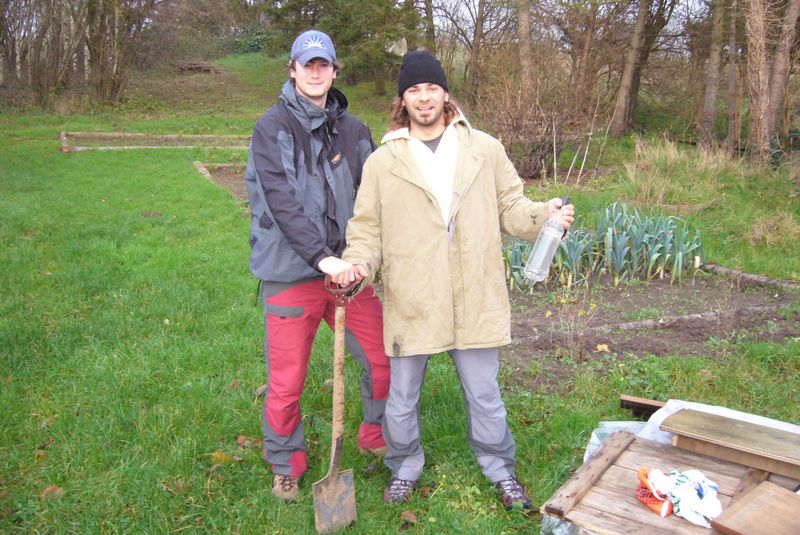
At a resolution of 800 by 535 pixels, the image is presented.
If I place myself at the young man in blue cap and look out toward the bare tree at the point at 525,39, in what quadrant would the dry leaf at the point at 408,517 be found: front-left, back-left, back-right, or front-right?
back-right

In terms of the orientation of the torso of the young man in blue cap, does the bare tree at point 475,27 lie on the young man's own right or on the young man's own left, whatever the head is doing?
on the young man's own left

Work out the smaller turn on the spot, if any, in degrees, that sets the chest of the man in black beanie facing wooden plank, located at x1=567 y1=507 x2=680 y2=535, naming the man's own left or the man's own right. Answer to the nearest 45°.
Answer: approximately 45° to the man's own left

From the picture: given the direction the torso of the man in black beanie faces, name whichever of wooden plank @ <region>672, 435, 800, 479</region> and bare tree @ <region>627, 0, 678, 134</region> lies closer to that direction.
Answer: the wooden plank

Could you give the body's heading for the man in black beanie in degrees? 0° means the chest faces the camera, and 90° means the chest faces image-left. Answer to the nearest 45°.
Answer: approximately 0°

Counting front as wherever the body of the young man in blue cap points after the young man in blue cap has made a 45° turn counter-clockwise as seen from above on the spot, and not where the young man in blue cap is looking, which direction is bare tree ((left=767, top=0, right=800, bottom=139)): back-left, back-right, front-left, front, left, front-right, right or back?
front-left

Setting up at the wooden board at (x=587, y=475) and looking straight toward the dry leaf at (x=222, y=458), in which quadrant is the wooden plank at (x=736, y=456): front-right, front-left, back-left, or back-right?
back-right

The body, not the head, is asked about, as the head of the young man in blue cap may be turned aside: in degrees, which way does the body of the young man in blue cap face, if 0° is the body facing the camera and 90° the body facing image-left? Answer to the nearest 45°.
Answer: approximately 315°
